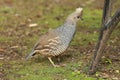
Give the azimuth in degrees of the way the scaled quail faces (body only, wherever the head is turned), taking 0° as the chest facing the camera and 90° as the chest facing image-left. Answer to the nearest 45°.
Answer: approximately 270°

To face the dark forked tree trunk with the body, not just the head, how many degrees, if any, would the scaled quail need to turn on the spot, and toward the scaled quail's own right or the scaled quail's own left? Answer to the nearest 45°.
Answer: approximately 45° to the scaled quail's own right
